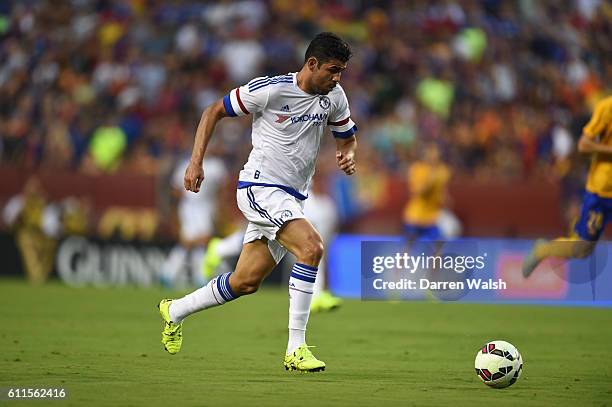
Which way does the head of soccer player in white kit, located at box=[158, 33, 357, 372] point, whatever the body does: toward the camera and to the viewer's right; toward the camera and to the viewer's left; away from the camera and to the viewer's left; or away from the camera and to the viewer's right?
toward the camera and to the viewer's right

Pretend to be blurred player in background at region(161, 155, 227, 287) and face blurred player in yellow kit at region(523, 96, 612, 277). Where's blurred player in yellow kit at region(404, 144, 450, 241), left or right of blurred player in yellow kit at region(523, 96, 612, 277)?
left

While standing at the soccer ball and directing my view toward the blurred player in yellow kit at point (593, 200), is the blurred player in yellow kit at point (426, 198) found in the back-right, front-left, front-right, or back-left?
front-left

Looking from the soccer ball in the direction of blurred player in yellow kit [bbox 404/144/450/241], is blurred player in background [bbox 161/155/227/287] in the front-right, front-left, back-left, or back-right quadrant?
front-left

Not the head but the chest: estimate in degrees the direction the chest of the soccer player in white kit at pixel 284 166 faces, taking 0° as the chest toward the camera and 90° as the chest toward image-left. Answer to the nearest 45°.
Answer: approximately 315°
